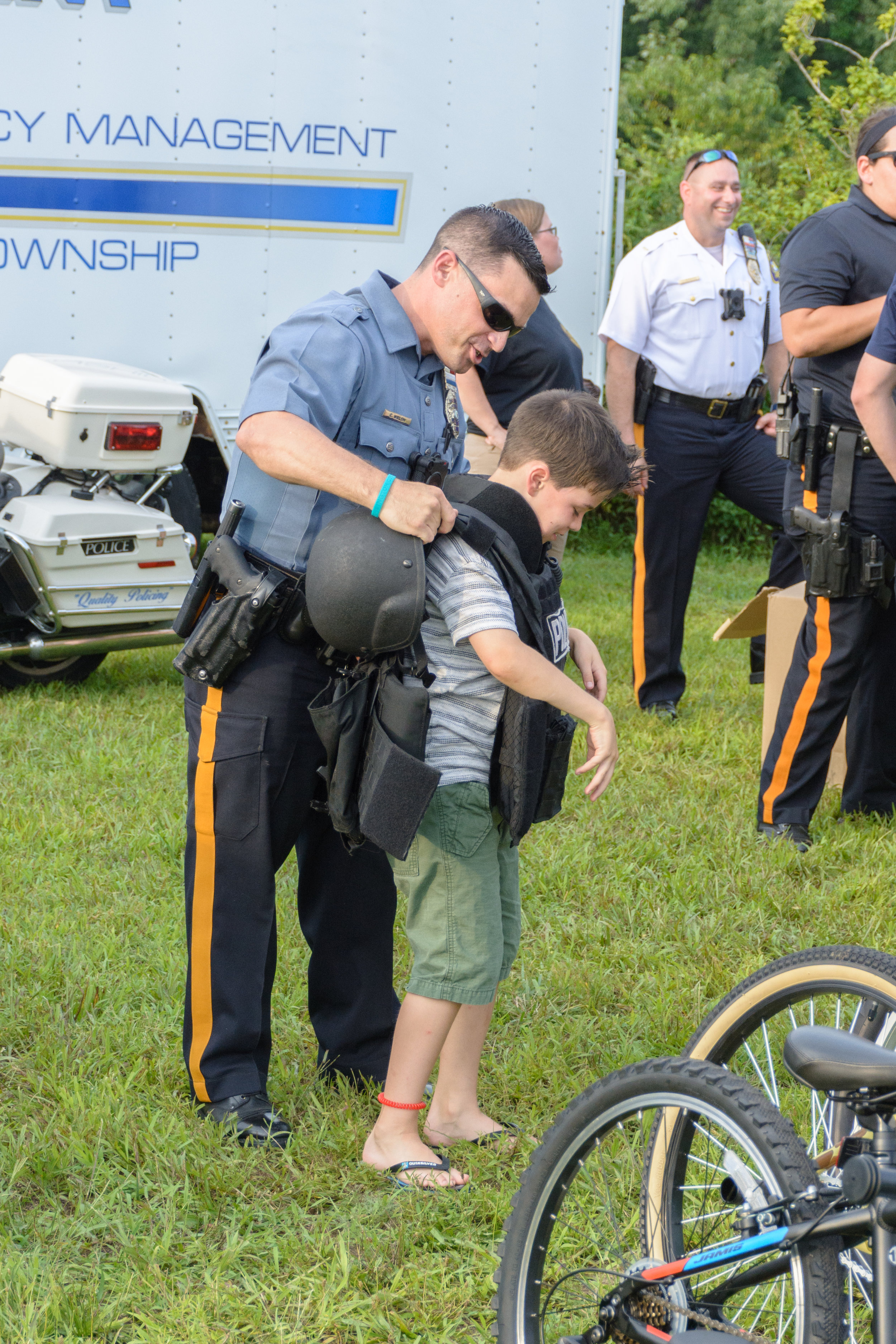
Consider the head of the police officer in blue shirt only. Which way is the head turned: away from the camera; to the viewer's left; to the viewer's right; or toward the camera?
to the viewer's right

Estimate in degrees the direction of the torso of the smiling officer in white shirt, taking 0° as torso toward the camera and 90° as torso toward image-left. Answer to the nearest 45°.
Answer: approximately 315°

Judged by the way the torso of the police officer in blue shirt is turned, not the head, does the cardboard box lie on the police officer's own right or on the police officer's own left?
on the police officer's own left

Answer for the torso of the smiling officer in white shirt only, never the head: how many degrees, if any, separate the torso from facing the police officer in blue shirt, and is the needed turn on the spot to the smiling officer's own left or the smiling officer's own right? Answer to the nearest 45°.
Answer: approximately 45° to the smiling officer's own right

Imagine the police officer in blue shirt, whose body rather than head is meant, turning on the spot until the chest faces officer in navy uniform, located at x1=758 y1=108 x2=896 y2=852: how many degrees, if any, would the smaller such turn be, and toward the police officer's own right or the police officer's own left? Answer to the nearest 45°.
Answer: approximately 90° to the police officer's own left

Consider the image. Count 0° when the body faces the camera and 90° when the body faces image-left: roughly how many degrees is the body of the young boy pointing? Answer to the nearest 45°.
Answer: approximately 270°

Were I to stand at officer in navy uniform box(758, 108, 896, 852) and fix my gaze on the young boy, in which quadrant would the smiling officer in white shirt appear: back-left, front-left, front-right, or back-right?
back-right
